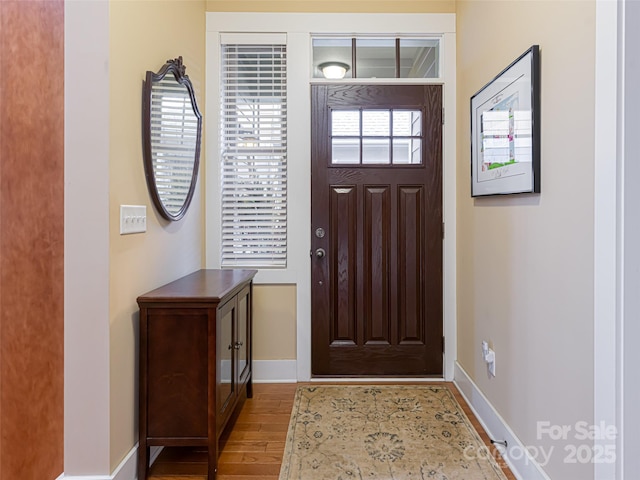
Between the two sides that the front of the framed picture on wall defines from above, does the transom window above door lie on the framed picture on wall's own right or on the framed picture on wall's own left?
on the framed picture on wall's own right

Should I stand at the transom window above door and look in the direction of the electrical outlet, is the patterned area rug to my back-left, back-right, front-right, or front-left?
front-right

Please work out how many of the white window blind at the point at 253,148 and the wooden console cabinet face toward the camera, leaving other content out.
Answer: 1

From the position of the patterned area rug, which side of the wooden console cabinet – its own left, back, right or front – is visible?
front

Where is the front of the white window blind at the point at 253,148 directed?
toward the camera

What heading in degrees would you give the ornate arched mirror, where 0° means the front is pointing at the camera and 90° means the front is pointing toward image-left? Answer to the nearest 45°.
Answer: approximately 315°

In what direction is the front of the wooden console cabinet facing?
to the viewer's right

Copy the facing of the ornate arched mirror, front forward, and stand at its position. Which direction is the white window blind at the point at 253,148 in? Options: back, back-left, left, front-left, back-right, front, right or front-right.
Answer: left

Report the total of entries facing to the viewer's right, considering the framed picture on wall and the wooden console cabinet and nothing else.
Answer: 1

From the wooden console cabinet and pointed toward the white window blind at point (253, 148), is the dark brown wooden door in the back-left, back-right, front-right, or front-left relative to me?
front-right

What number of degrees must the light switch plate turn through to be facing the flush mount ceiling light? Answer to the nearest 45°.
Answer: approximately 90° to its left

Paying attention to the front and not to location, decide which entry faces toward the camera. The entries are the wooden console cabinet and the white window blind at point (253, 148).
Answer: the white window blind

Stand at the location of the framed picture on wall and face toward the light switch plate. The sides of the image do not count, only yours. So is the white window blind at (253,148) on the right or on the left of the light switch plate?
right

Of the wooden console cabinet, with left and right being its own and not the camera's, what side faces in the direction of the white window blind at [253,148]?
left
